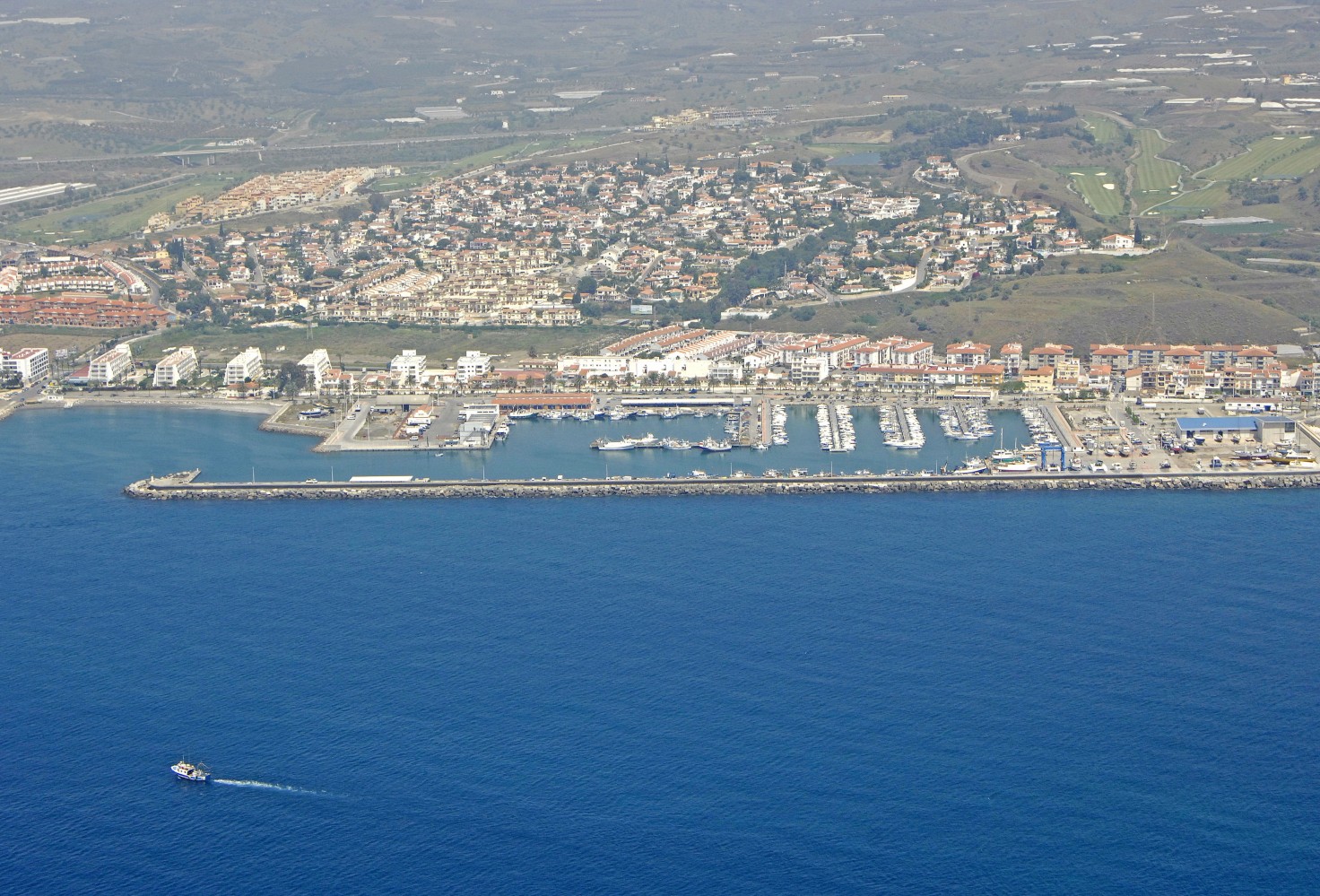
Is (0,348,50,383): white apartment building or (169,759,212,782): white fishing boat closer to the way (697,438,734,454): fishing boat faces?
the white apartment building

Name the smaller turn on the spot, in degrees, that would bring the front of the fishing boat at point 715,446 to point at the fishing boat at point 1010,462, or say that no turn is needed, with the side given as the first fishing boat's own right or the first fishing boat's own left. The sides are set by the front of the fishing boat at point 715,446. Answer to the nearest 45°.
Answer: approximately 180°

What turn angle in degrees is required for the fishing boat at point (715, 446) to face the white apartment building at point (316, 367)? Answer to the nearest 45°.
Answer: approximately 45° to its right

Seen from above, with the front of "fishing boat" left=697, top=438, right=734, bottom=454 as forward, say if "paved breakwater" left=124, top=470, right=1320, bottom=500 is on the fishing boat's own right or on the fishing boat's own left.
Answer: on the fishing boat's own left

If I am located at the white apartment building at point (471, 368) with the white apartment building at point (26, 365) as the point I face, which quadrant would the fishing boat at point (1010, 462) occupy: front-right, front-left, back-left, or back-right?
back-left

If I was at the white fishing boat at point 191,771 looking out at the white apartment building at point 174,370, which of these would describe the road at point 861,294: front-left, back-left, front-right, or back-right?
front-right

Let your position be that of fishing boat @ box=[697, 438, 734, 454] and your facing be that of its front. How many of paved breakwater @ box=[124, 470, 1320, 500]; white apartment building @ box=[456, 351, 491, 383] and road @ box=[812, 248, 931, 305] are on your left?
1

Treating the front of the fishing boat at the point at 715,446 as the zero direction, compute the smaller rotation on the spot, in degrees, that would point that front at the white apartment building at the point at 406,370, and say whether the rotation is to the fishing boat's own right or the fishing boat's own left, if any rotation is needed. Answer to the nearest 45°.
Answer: approximately 45° to the fishing boat's own right

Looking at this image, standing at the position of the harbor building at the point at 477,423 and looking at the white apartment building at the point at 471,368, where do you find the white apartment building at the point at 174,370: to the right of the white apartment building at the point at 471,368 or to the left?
left

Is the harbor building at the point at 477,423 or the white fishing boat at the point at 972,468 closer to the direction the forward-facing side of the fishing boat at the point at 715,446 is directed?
the harbor building

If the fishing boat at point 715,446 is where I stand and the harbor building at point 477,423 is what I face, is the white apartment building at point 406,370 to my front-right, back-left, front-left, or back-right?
front-right

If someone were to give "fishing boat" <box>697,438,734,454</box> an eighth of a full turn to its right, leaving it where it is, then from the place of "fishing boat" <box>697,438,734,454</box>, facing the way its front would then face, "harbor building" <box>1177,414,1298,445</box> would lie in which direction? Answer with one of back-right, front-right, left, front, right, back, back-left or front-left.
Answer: back-right

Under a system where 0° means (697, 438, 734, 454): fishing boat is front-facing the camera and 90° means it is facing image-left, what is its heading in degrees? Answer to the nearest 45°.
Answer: approximately 90°
